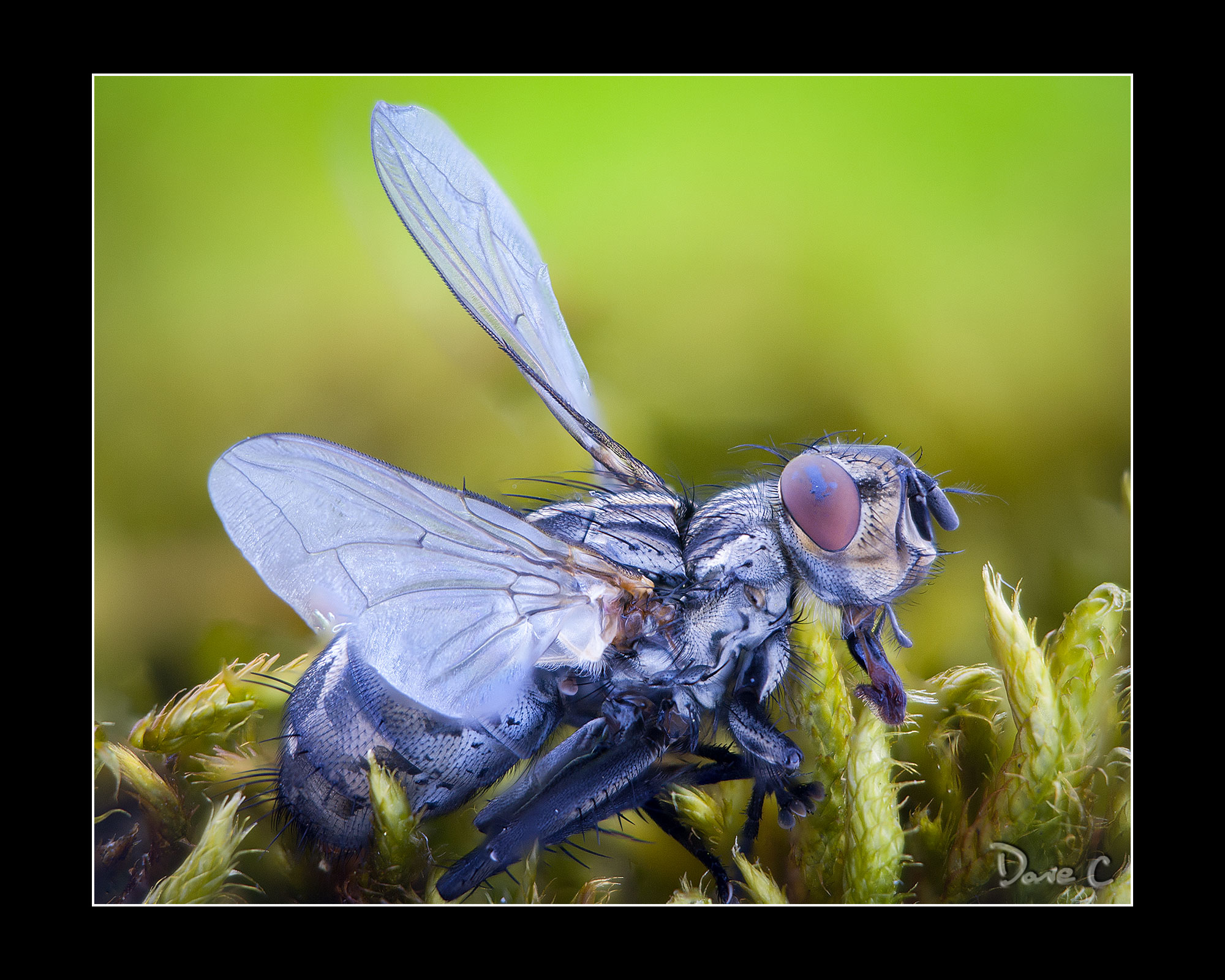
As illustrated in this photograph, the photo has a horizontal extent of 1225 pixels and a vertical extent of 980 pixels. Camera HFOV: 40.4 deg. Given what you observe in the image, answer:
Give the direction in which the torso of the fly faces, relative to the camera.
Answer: to the viewer's right
